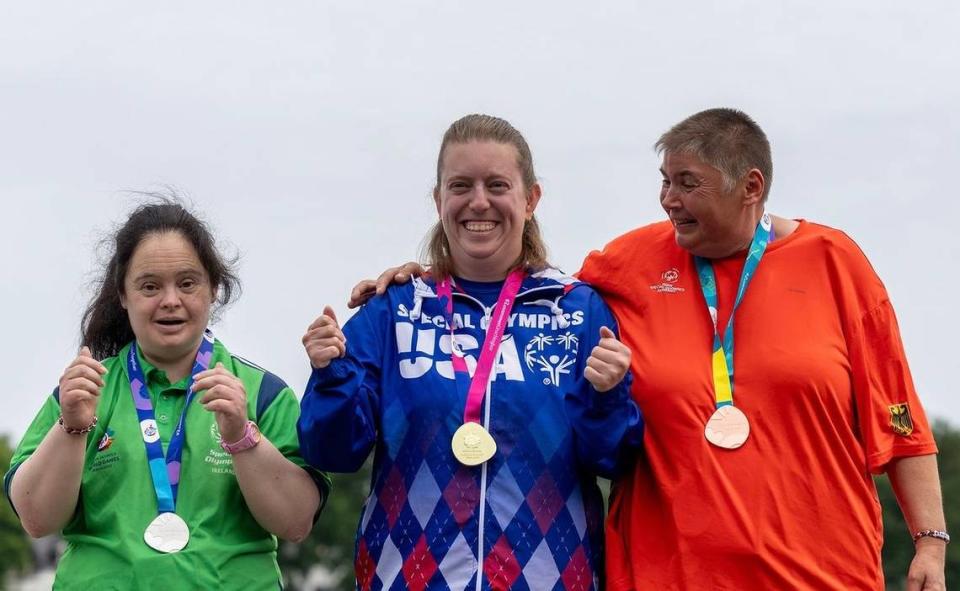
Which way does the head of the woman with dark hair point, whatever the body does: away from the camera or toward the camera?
toward the camera

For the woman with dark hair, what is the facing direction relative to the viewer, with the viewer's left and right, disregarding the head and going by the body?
facing the viewer
